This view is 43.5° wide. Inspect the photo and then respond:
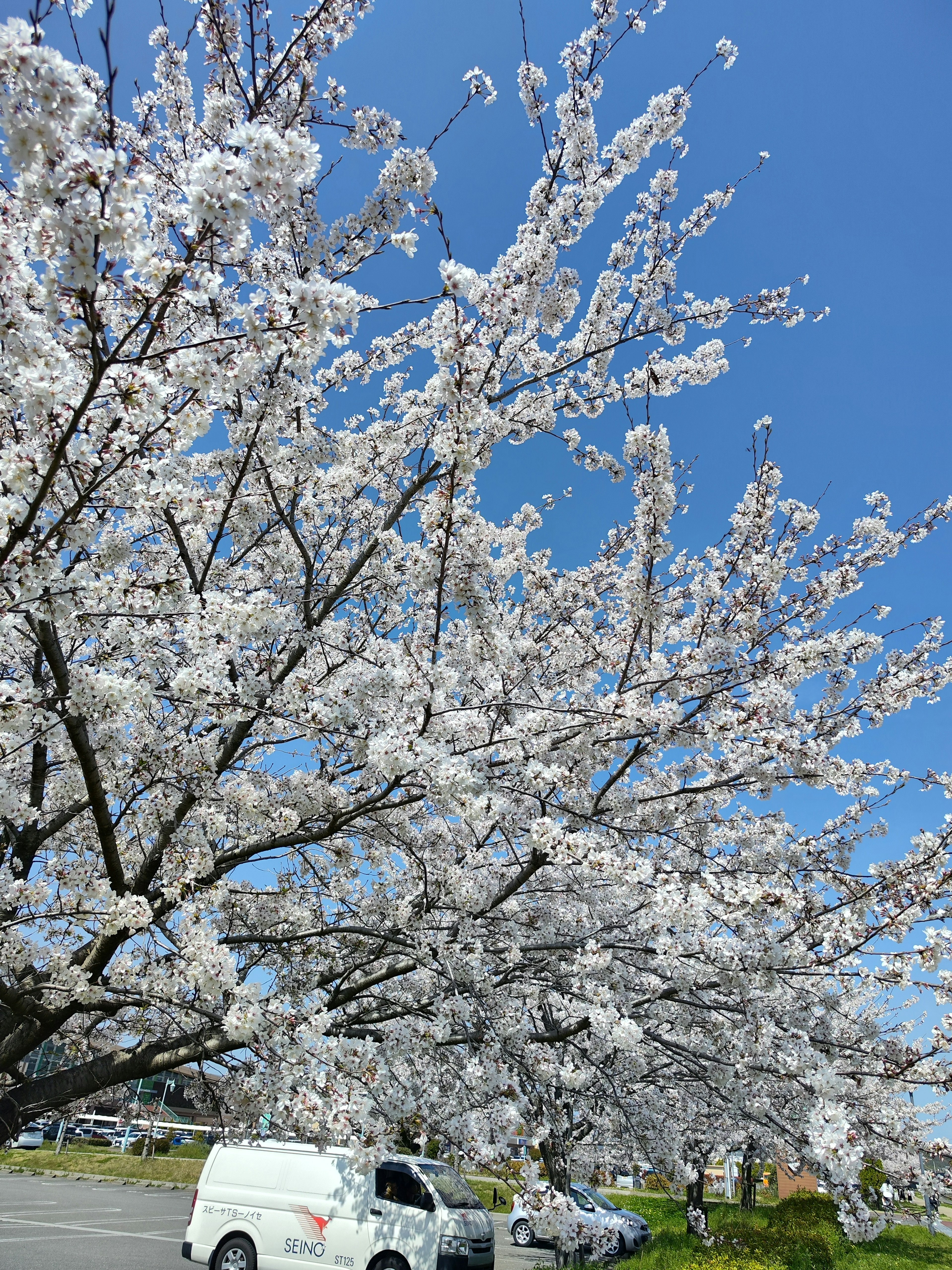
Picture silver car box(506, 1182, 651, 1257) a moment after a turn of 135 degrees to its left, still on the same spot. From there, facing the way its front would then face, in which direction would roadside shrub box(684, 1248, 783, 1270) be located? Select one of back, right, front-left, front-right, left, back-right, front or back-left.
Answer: back

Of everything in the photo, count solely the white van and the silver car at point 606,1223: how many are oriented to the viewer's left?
0

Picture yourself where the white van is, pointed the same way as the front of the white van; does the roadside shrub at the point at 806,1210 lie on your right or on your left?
on your left

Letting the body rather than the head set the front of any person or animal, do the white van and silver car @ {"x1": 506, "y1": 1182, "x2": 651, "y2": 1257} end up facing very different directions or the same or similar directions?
same or similar directions

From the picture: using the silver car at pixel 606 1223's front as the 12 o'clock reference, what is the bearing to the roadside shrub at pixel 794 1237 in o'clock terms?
The roadside shrub is roughly at 12 o'clock from the silver car.

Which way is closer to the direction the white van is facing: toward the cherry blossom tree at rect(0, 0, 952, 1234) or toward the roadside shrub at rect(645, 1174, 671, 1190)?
the roadside shrub

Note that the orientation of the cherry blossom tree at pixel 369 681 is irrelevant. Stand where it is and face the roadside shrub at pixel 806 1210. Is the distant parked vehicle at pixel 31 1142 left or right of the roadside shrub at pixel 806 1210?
left

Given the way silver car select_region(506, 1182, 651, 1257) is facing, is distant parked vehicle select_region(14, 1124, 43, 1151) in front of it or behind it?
behind

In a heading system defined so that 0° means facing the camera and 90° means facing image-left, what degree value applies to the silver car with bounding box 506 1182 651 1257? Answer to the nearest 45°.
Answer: approximately 315°

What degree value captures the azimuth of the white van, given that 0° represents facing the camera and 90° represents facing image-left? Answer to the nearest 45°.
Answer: approximately 315°
